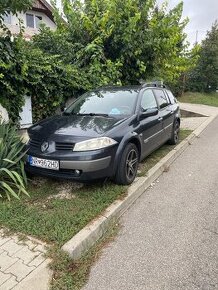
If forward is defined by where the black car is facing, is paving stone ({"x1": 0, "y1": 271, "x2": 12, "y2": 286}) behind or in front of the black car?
in front

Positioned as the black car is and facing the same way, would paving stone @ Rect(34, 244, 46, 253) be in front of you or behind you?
in front

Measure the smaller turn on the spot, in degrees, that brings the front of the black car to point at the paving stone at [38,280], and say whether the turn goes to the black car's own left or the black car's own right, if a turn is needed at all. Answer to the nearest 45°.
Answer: approximately 45° to the black car's own left

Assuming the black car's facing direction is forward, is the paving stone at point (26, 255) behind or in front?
in front

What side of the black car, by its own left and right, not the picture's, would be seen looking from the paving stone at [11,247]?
front

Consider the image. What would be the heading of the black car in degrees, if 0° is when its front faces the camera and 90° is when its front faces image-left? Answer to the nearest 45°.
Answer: approximately 45°
